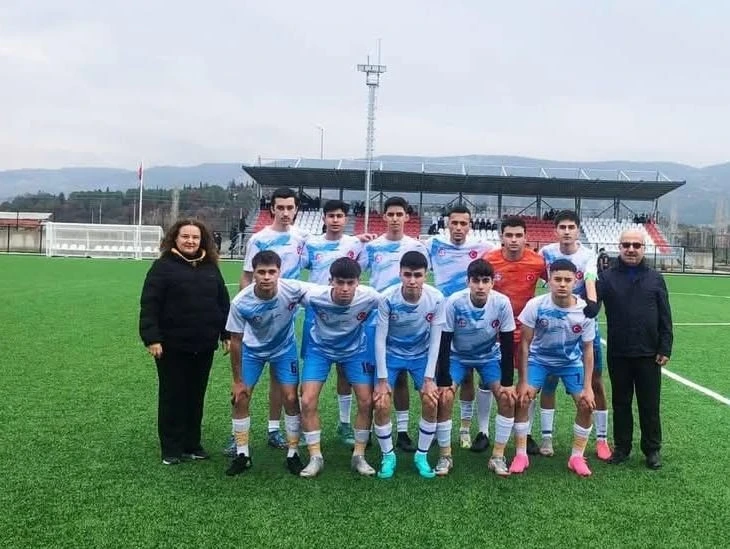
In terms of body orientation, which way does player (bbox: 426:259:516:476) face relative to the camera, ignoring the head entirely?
toward the camera

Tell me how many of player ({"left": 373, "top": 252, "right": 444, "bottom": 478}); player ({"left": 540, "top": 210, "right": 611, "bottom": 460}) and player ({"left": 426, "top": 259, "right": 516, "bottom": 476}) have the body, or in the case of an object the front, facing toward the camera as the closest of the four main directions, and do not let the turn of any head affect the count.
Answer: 3

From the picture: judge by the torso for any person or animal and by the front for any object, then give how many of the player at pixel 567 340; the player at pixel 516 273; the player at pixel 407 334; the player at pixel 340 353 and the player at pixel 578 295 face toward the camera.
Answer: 5

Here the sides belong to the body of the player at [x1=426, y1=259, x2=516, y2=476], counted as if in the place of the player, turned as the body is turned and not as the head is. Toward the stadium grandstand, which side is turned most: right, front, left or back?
back

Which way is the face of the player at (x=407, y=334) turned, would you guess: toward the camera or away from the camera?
toward the camera

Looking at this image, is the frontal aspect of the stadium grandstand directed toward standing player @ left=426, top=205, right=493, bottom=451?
yes

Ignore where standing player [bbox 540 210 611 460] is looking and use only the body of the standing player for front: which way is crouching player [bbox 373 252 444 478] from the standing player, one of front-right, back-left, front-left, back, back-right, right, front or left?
front-right

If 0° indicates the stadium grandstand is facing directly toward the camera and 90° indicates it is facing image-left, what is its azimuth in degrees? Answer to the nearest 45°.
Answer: approximately 0°

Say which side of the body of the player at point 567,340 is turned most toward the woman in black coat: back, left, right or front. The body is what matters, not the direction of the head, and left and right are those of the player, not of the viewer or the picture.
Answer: right

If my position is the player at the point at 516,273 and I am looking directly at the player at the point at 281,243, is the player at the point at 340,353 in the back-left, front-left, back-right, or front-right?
front-left

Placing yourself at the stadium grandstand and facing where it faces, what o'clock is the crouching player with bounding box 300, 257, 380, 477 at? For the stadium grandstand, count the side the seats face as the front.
The crouching player is roughly at 12 o'clock from the stadium grandstand.

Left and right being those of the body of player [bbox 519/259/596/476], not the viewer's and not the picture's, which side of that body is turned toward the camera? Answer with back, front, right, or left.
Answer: front

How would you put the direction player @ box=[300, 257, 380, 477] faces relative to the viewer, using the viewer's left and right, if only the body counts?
facing the viewer
